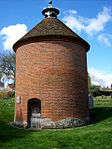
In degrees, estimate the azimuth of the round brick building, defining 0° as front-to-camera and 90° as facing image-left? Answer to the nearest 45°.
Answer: approximately 45°
